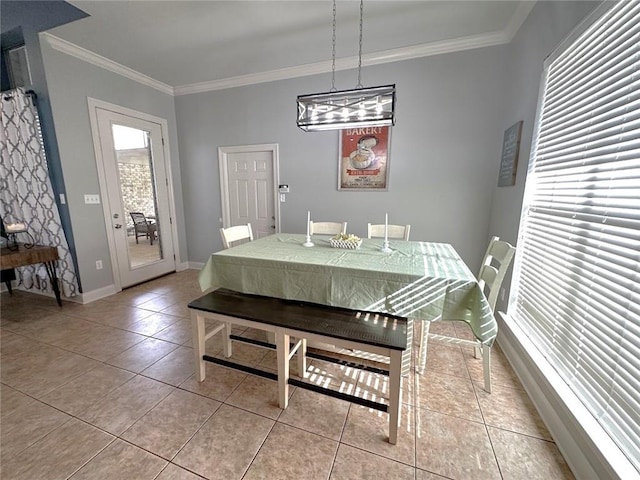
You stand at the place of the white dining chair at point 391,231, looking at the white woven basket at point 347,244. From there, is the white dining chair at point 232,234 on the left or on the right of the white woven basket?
right

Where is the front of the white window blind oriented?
to the viewer's left

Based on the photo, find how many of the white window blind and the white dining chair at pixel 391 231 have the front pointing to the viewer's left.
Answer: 1

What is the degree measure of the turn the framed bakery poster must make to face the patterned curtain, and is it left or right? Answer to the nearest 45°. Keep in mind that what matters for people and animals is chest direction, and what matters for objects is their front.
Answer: approximately 90° to its right

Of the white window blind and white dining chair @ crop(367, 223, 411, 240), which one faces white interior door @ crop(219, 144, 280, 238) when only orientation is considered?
the white window blind

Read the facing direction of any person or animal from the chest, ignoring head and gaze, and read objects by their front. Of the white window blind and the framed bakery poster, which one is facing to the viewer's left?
the white window blind

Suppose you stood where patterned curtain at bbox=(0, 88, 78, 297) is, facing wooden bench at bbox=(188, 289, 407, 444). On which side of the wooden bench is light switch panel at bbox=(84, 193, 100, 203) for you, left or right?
left

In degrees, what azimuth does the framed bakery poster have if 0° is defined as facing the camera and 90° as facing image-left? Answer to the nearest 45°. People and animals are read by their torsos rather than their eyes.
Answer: approximately 0°

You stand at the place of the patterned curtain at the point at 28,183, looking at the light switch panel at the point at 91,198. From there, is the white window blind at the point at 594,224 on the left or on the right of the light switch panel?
right

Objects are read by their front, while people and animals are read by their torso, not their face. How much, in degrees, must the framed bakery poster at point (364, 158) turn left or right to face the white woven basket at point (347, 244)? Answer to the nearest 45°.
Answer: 0° — it already faces it

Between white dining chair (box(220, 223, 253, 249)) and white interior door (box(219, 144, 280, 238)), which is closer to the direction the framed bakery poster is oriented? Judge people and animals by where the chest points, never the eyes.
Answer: the white dining chair

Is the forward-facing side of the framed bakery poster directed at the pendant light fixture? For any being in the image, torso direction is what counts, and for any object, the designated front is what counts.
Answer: yes
